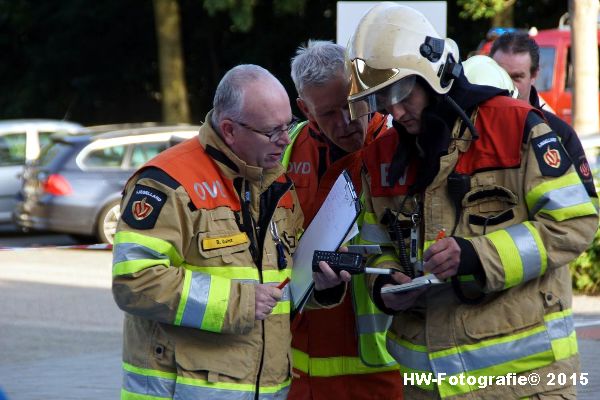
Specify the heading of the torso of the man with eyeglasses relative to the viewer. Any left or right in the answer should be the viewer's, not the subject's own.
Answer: facing the viewer and to the right of the viewer

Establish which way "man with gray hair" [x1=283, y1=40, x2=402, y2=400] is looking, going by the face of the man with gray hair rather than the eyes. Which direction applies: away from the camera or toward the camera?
toward the camera

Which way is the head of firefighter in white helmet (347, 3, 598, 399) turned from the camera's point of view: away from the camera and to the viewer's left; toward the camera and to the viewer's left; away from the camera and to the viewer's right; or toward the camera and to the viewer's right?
toward the camera and to the viewer's left

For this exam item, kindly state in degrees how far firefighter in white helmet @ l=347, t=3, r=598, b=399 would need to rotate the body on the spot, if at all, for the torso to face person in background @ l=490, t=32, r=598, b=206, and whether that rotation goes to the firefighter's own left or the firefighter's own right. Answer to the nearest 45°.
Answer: approximately 135° to the firefighter's own right

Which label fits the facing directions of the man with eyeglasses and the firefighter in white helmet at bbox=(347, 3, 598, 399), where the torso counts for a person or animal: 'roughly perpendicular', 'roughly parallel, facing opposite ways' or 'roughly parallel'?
roughly perpendicular

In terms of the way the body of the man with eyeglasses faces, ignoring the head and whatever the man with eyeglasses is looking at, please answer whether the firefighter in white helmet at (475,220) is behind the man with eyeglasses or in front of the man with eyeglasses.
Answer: in front

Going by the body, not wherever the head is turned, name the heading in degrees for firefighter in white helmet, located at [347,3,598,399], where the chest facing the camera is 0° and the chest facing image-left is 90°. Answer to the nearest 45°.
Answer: approximately 45°

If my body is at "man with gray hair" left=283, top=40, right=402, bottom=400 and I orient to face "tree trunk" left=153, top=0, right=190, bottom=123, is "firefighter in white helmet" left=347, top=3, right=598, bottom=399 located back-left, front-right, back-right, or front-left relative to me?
back-right

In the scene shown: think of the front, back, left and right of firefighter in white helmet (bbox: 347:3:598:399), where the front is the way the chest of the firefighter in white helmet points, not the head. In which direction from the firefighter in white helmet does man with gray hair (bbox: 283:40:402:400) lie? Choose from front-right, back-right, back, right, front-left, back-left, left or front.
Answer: right

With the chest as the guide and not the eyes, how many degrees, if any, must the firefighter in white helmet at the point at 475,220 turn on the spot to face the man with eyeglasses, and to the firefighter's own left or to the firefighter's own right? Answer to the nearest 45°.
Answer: approximately 45° to the firefighter's own right

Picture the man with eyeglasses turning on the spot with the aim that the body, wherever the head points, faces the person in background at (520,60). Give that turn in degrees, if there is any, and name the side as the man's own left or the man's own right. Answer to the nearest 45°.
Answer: approximately 90° to the man's own left
